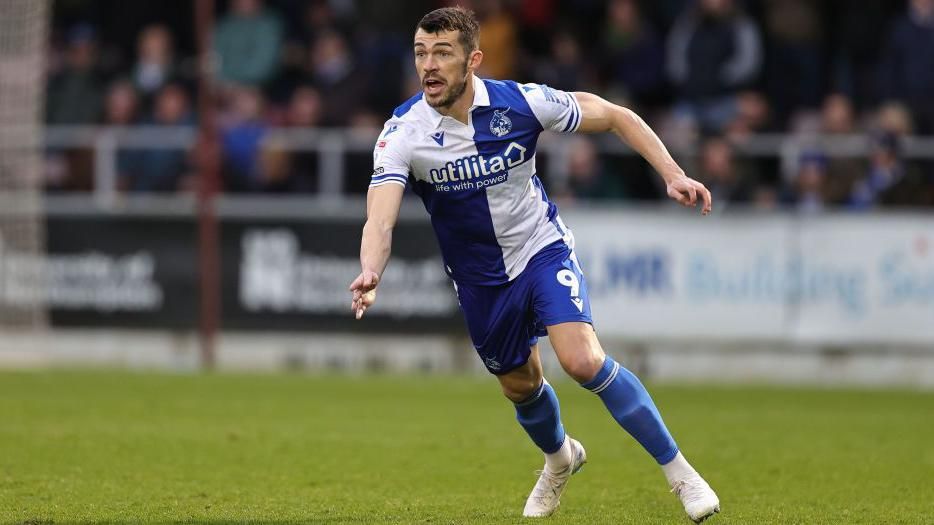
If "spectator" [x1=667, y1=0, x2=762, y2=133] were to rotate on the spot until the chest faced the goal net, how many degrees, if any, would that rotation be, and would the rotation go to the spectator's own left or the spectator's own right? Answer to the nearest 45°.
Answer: approximately 90° to the spectator's own right

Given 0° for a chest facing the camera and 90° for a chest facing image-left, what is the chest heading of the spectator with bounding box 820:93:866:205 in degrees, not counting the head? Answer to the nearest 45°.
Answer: approximately 0°

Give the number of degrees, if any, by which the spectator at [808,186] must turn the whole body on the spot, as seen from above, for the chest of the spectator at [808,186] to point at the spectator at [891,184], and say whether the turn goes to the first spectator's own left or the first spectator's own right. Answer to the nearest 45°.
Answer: approximately 90° to the first spectator's own left

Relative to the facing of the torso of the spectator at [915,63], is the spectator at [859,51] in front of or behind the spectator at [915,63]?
behind

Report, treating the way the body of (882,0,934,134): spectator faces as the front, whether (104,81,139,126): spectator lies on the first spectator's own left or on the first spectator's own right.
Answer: on the first spectator's own right
